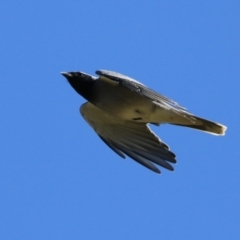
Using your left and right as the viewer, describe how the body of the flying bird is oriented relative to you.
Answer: facing to the left of the viewer
